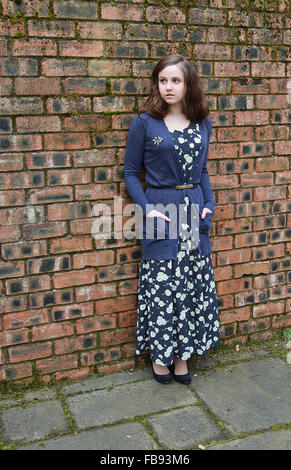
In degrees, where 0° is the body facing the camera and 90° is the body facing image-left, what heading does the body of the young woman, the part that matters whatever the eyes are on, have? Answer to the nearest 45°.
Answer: approximately 315°
